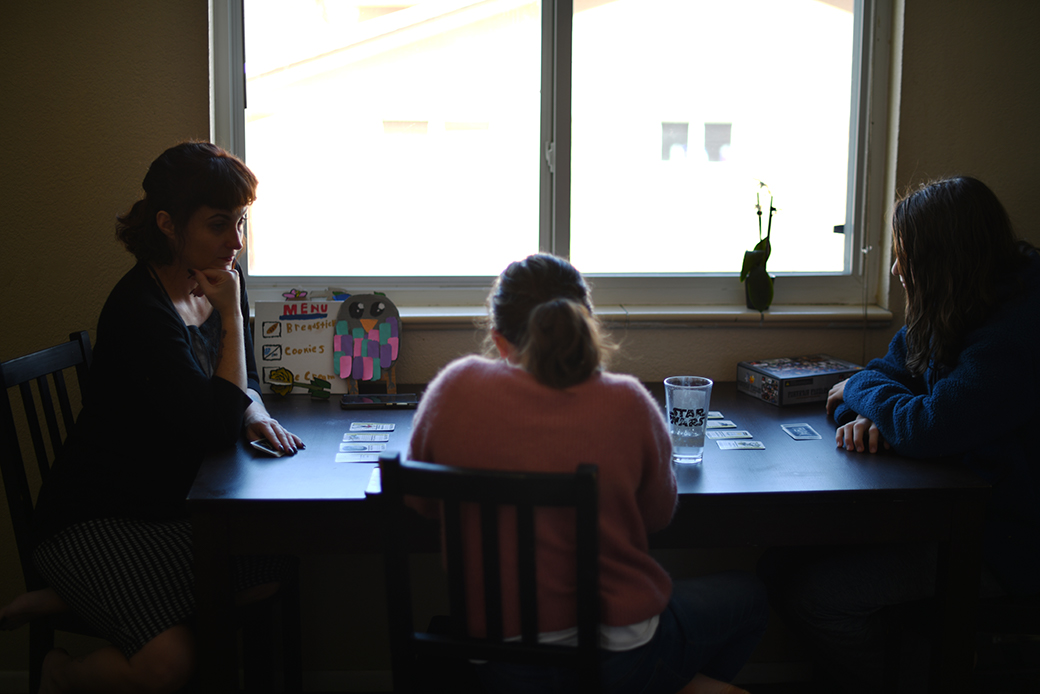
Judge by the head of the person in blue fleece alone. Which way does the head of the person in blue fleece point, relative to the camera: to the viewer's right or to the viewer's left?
to the viewer's left

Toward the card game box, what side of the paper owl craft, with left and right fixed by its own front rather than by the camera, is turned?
left

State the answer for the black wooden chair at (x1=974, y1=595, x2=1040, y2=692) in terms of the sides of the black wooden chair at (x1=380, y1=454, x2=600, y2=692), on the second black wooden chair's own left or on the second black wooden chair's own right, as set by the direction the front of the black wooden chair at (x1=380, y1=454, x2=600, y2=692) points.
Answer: on the second black wooden chair's own right

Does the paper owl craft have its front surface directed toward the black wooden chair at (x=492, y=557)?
yes

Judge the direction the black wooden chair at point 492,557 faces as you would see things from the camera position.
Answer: facing away from the viewer

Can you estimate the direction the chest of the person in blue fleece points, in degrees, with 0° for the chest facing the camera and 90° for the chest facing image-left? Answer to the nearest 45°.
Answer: approximately 90°

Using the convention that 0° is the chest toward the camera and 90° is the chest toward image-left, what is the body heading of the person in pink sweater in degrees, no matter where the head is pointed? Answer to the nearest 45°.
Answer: approximately 180°

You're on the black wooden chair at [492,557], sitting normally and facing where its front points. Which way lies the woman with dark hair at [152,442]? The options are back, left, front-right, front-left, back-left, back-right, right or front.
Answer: front-left

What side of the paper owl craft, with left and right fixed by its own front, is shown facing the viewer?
front

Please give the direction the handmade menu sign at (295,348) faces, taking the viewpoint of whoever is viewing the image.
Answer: facing the viewer

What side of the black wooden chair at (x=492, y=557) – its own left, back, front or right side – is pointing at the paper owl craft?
front

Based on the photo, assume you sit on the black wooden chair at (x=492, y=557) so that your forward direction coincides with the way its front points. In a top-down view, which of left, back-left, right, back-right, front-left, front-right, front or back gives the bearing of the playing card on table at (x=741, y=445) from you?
front-right
